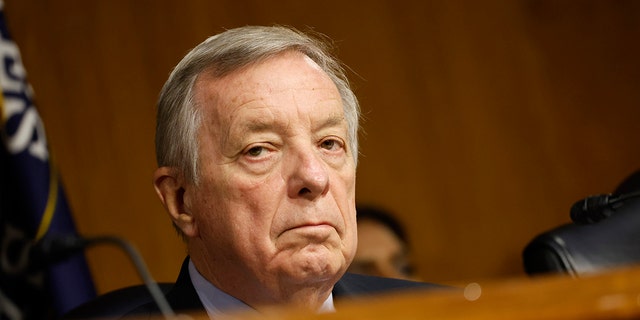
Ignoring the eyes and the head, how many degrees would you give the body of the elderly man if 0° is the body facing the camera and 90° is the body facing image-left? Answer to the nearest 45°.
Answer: approximately 315°

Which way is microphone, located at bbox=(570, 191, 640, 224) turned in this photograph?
to the viewer's left

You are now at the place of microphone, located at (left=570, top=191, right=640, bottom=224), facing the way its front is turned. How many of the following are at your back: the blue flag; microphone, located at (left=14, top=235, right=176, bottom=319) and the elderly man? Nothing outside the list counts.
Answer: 0

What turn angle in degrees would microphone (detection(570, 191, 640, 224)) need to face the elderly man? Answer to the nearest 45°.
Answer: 0° — it already faces them

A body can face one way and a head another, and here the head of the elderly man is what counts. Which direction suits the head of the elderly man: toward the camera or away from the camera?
toward the camera

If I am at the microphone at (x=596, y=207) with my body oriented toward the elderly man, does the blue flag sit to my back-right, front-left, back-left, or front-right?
front-right

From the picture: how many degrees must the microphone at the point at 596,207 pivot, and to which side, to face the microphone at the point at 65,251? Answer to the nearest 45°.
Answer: approximately 45° to its left

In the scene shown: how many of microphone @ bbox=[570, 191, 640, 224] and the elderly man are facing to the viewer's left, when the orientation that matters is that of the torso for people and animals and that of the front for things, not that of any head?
1
